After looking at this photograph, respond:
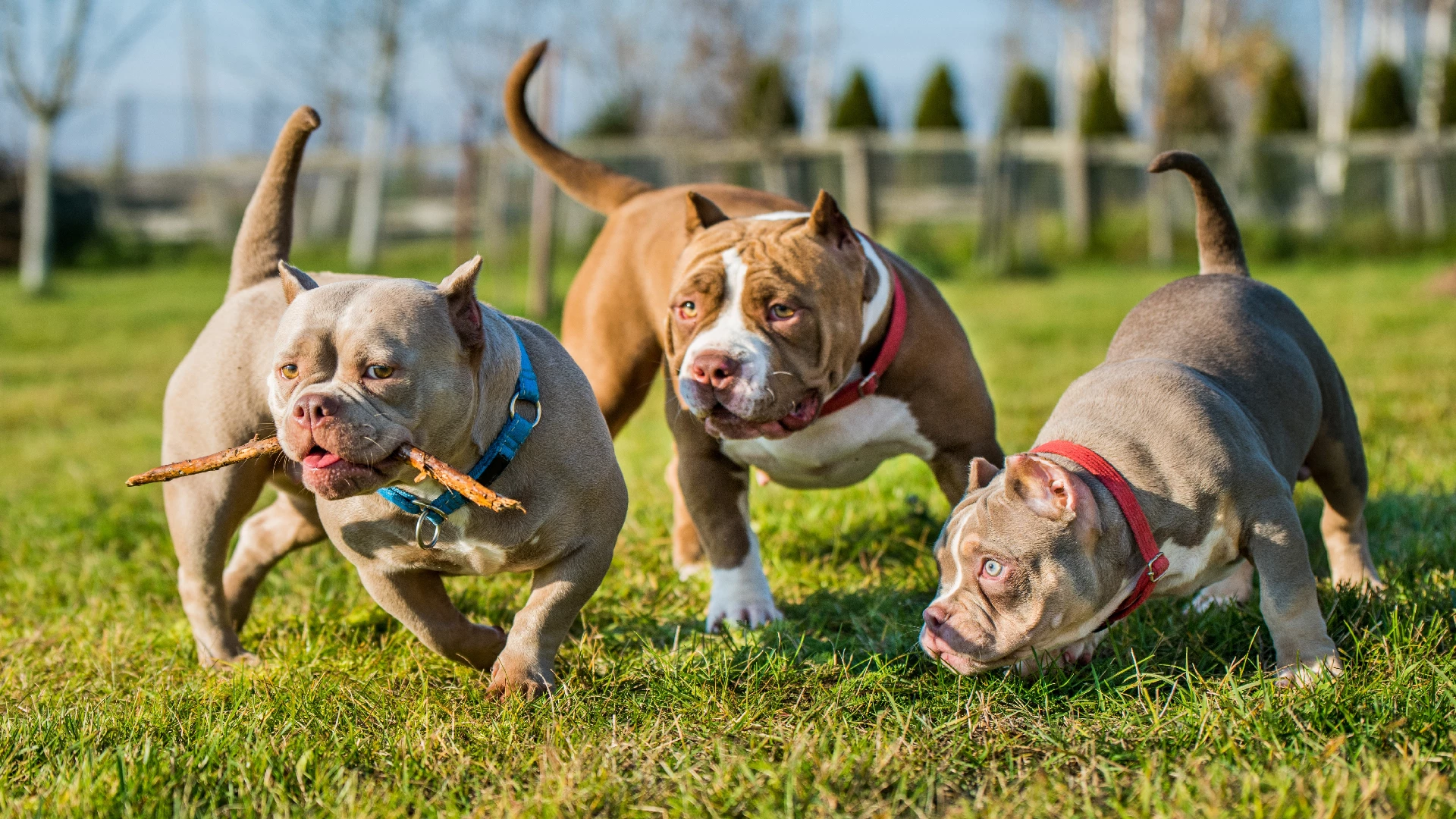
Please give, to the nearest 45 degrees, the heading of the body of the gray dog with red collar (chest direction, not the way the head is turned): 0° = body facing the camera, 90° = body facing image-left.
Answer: approximately 45°

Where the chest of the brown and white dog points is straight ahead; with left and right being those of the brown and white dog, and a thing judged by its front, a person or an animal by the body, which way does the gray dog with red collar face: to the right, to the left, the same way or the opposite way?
to the right

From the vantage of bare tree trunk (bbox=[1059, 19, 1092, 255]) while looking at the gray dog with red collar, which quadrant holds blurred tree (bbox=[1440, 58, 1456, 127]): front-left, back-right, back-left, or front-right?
back-left

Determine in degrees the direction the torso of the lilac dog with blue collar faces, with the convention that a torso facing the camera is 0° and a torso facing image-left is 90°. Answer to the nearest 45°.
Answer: approximately 315°

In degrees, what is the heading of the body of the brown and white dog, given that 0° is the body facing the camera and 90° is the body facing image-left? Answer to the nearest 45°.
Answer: approximately 315°
